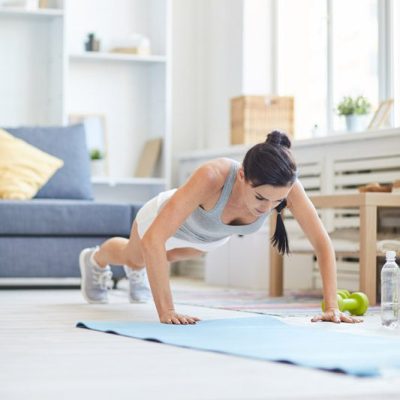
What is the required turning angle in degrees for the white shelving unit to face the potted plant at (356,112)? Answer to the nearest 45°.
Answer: approximately 45° to its left

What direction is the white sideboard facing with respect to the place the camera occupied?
facing the viewer and to the left of the viewer

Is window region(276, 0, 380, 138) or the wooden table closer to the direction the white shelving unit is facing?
the wooden table

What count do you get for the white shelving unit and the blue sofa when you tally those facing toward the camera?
2

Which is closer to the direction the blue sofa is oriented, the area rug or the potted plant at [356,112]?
the area rug

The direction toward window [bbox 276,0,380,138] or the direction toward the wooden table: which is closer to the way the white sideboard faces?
the wooden table

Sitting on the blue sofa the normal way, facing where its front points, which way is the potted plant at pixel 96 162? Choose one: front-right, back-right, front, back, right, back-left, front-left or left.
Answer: back

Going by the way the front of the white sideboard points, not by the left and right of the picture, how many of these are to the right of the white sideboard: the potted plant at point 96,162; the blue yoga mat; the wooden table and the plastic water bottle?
1

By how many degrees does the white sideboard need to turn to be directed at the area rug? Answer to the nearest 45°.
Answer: approximately 45° to its left

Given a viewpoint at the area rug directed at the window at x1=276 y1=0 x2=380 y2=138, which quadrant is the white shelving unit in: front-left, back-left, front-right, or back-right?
front-left

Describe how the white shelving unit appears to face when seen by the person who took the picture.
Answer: facing the viewer

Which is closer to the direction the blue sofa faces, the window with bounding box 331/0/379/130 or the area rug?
the area rug

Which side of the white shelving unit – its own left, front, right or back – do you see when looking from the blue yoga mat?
front
